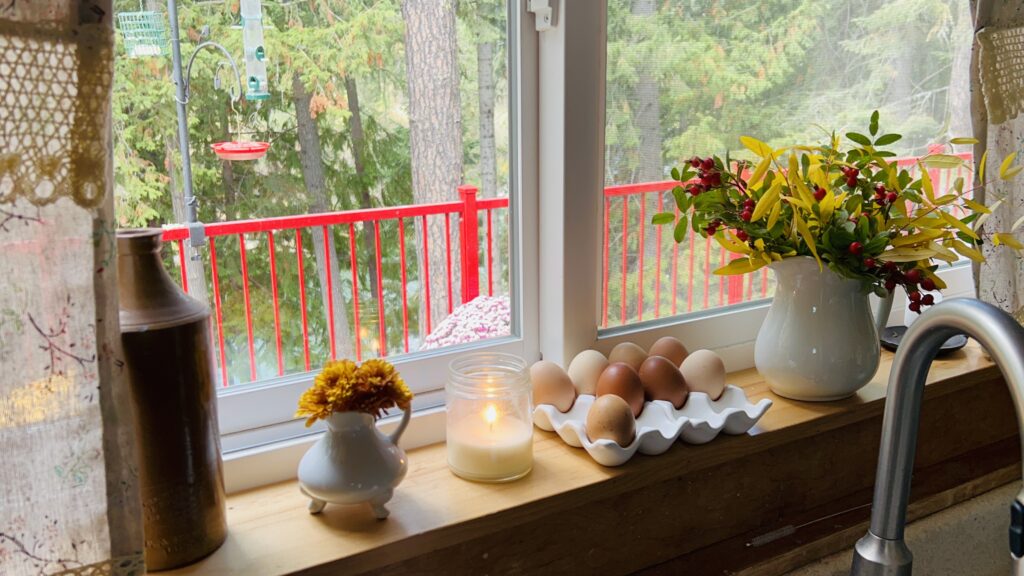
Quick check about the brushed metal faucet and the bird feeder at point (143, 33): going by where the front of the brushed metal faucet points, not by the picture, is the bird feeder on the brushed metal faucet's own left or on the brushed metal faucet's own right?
on the brushed metal faucet's own right

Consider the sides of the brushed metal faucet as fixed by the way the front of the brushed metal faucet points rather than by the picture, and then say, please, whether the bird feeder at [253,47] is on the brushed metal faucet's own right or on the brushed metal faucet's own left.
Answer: on the brushed metal faucet's own right
